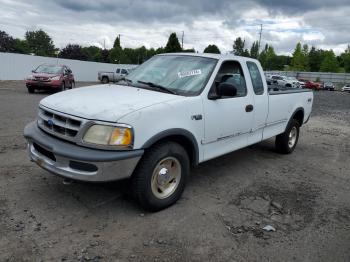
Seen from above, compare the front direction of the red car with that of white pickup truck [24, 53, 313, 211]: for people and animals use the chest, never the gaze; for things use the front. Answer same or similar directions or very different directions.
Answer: same or similar directions

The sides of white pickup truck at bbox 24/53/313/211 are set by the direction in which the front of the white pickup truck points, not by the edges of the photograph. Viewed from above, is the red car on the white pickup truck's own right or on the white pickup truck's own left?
on the white pickup truck's own right

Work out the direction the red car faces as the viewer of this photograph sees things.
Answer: facing the viewer and to the left of the viewer

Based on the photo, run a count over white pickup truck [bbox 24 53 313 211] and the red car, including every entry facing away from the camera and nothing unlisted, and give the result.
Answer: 0
